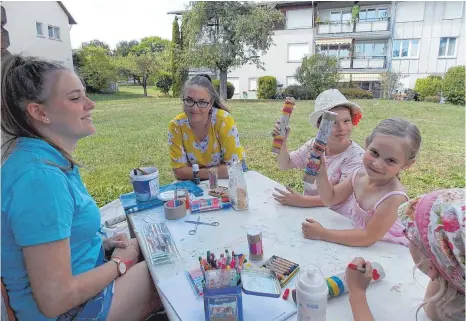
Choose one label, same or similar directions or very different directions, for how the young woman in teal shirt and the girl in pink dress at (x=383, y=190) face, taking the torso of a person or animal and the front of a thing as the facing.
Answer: very different directions

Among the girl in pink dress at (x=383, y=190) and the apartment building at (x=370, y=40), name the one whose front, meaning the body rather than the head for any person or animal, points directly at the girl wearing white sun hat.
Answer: the apartment building

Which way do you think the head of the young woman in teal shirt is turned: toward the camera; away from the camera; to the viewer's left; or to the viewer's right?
to the viewer's right

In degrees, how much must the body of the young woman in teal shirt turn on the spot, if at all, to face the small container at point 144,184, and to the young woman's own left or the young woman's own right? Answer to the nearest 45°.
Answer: approximately 45° to the young woman's own left

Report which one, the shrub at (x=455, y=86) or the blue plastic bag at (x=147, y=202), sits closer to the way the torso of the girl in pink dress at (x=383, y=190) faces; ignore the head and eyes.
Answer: the blue plastic bag

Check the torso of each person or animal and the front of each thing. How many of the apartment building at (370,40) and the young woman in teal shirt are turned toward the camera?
1

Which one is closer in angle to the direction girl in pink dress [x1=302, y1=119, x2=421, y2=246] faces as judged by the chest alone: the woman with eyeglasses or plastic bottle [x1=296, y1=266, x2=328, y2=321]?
the plastic bottle

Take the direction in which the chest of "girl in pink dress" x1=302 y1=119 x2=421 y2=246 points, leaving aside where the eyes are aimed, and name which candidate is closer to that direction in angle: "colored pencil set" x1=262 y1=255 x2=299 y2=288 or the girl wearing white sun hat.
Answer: the colored pencil set

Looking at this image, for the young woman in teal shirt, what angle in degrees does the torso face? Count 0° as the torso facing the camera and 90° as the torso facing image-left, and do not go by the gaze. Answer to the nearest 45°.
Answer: approximately 270°
